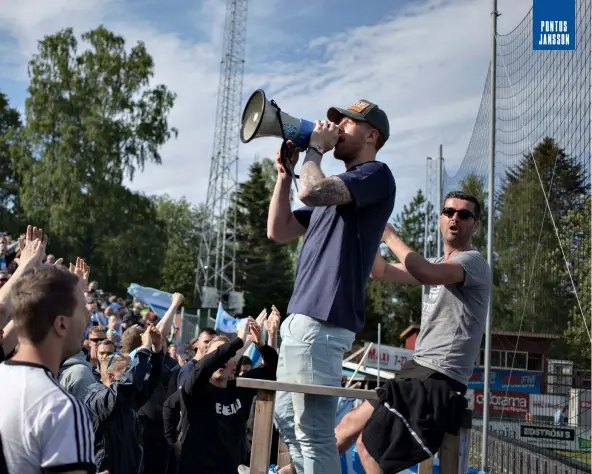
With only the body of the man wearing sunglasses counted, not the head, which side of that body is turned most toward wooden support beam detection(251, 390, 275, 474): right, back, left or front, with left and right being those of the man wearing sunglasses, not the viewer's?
front

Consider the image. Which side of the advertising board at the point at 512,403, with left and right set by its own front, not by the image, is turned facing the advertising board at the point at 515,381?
back

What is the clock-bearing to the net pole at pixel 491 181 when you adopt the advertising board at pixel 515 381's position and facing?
The net pole is roughly at 12 o'clock from the advertising board.

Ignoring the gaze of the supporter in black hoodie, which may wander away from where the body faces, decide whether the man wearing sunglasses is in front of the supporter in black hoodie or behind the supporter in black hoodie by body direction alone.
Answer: in front

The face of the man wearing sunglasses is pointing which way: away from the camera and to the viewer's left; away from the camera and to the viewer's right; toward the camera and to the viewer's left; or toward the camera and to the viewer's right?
toward the camera and to the viewer's left

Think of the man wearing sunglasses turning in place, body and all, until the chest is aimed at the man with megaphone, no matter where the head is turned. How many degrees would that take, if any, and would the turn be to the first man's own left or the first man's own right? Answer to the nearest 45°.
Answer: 0° — they already face them

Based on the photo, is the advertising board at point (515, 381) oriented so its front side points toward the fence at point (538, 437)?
yes

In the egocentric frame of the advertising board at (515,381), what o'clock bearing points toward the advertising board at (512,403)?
the advertising board at (512,403) is roughly at 12 o'clock from the advertising board at (515,381).

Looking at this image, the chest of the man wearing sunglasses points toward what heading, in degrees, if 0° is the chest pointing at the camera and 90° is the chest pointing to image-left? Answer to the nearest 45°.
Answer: approximately 45°

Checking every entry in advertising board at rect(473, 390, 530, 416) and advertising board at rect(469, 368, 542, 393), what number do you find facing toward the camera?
2

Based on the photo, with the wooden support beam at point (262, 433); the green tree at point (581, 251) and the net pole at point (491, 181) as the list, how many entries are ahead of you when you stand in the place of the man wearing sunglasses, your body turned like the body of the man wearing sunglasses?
1

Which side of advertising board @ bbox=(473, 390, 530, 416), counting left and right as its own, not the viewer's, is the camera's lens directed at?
front
